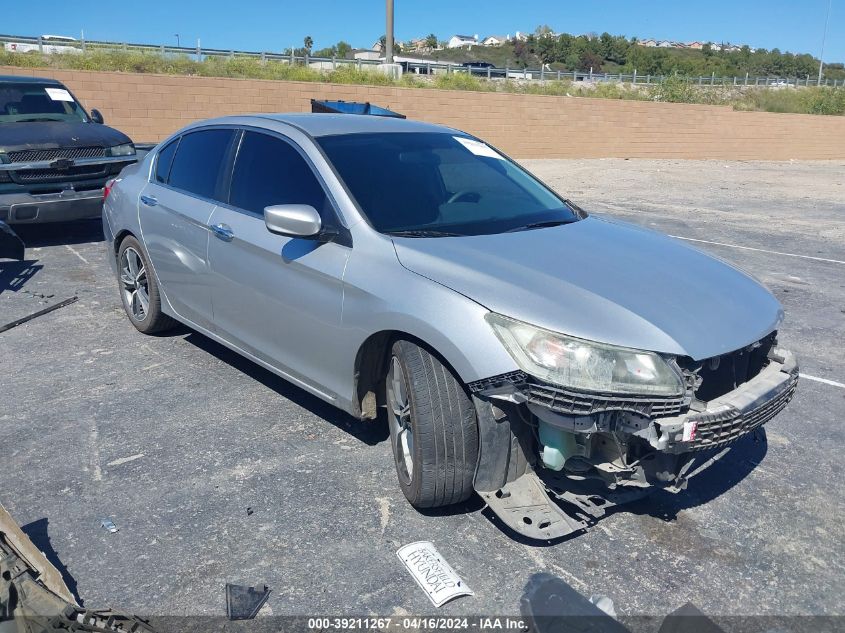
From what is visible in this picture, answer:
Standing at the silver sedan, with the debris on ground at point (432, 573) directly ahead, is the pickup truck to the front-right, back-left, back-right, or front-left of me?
back-right

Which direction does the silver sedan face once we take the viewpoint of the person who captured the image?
facing the viewer and to the right of the viewer

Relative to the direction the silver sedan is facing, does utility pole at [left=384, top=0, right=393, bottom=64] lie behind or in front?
behind

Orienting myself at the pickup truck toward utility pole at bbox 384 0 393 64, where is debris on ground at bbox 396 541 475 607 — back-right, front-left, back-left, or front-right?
back-right

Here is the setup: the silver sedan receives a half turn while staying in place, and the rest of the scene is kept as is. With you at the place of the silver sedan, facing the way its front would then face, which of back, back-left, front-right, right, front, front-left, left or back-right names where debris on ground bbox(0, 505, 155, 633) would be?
left

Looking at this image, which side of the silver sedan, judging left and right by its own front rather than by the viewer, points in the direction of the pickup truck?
back

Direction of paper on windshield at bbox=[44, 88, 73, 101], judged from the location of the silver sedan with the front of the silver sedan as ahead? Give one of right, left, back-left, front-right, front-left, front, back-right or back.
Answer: back

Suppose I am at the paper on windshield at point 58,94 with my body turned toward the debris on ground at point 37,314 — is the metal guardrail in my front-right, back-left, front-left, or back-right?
back-left

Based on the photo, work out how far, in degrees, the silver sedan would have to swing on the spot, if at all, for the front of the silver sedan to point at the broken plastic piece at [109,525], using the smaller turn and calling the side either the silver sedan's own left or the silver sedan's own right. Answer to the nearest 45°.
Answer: approximately 135° to the silver sedan's own right

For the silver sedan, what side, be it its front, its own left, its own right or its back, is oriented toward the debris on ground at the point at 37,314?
back
